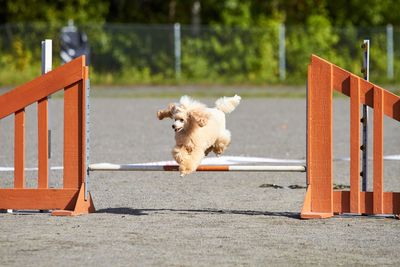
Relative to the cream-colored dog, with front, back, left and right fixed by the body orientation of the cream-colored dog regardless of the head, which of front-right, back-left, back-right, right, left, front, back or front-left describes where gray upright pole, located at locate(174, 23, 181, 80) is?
back-right

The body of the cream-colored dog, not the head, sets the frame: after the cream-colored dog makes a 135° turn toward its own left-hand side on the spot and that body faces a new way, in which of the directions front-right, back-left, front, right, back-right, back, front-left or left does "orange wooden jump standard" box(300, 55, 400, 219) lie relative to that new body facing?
front

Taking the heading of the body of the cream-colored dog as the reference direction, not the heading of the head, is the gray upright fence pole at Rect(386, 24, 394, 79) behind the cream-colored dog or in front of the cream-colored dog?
behind

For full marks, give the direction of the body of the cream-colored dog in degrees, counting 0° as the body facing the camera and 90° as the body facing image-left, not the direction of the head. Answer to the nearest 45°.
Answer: approximately 45°

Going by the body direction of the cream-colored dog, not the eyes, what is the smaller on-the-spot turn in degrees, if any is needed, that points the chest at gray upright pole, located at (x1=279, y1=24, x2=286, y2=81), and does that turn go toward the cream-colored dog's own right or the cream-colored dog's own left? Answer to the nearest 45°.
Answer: approximately 135° to the cream-colored dog's own right
